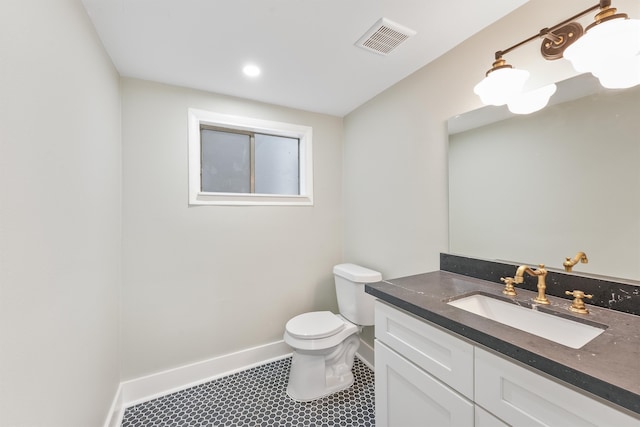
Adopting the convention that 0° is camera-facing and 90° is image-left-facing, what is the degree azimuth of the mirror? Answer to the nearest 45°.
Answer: approximately 45°

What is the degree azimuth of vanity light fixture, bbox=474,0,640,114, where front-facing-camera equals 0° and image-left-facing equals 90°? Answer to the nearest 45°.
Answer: approximately 45°

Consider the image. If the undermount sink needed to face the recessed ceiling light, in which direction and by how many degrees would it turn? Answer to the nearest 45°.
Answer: approximately 45° to its right

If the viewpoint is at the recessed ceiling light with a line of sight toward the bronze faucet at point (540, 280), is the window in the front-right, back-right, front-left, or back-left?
back-left

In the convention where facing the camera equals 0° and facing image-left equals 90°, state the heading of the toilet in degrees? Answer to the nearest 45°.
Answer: approximately 45°
